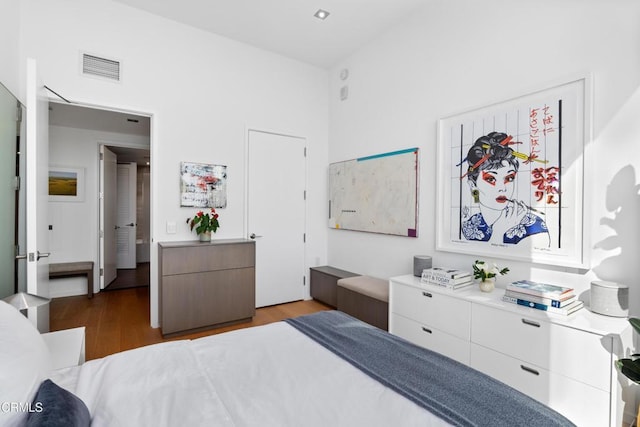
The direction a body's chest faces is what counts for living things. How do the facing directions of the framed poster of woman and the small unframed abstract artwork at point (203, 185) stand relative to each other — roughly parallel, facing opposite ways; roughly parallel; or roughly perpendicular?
roughly perpendicular

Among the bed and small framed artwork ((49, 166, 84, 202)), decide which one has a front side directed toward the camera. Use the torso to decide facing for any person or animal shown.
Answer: the small framed artwork

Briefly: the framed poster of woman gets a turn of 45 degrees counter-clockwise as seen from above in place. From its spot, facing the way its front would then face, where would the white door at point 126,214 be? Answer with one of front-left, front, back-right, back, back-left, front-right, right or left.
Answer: right

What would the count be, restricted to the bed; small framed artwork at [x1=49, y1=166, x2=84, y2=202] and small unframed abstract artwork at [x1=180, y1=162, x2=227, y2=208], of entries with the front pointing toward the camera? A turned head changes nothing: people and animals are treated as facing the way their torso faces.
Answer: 2

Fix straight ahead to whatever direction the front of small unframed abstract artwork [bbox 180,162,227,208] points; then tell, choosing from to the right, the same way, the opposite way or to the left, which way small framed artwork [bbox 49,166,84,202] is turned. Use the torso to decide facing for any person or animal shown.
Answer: the same way

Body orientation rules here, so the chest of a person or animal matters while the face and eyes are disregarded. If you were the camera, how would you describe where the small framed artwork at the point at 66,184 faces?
facing the viewer

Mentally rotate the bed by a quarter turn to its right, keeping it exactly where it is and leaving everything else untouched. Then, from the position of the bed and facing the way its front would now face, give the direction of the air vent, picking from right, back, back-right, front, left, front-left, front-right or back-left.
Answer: back

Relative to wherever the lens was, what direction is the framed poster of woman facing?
facing the viewer and to the left of the viewer

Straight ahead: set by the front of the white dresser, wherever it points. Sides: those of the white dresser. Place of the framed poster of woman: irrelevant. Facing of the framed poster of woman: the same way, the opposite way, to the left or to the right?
the same way

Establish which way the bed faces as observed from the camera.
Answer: facing away from the viewer and to the right of the viewer

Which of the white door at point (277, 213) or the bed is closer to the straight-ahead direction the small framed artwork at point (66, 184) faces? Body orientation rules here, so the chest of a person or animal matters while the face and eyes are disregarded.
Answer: the bed

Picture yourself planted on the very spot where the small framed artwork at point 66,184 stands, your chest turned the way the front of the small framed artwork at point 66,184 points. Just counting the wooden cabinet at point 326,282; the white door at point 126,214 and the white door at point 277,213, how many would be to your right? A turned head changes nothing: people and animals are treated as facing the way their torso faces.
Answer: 0

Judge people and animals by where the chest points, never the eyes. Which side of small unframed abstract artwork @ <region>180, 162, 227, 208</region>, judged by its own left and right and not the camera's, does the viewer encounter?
front

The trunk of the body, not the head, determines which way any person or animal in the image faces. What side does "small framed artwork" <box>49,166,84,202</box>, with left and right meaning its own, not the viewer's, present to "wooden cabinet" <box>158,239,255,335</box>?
front

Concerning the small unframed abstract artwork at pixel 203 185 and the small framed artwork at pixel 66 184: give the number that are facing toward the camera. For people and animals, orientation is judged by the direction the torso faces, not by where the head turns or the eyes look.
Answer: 2
